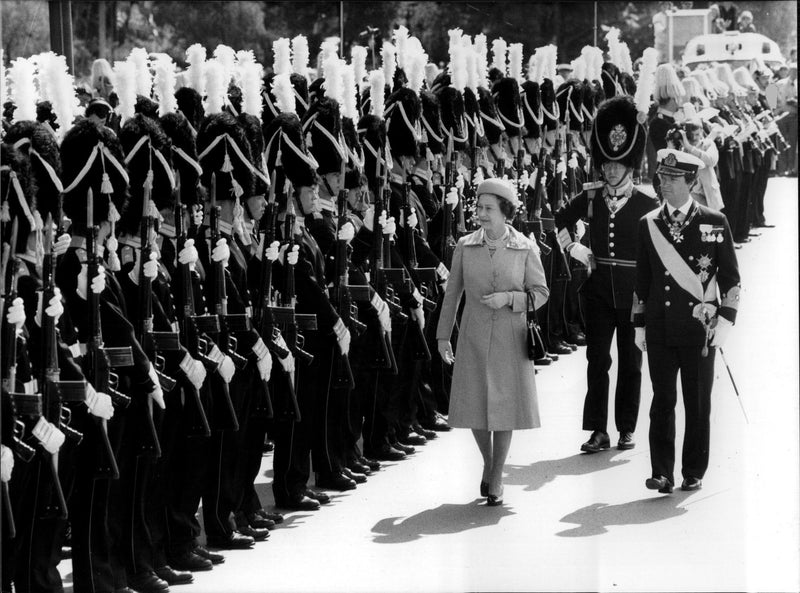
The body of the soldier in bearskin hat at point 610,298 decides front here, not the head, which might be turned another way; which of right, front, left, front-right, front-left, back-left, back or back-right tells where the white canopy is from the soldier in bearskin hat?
back

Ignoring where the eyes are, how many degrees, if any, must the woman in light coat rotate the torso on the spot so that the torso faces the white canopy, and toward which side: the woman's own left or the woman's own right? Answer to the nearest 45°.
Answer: approximately 180°

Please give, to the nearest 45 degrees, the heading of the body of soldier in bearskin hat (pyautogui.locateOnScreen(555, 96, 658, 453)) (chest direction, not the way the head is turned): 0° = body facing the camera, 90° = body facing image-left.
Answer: approximately 0°

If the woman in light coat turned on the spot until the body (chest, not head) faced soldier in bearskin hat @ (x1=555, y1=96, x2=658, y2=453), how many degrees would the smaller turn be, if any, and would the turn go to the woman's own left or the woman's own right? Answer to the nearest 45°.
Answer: approximately 135° to the woman's own left

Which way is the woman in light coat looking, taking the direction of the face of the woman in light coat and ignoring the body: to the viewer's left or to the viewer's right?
to the viewer's left

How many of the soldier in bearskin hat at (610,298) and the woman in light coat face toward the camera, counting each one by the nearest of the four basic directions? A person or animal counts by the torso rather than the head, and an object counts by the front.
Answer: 2
